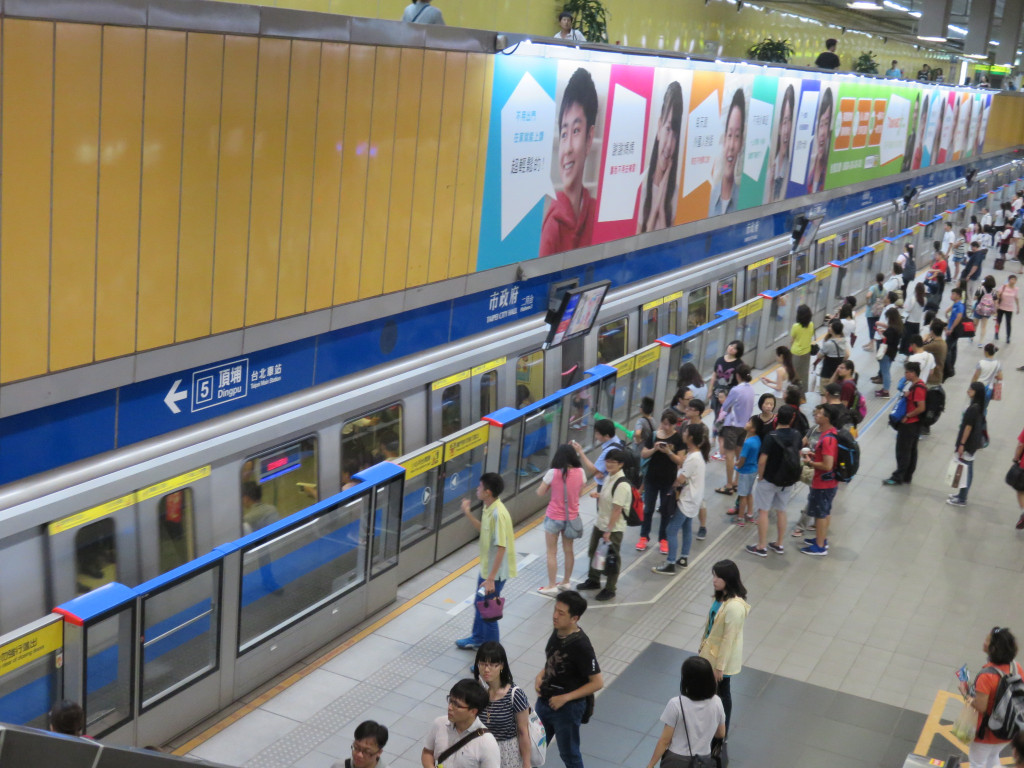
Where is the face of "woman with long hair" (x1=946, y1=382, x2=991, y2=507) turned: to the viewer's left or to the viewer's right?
to the viewer's left

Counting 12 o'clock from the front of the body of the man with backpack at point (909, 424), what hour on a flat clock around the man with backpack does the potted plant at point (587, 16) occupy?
The potted plant is roughly at 1 o'clock from the man with backpack.

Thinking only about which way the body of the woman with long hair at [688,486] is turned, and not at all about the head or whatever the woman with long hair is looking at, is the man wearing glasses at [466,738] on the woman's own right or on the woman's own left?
on the woman's own left

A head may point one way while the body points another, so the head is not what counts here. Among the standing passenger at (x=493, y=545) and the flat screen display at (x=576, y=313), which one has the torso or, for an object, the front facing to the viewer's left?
the standing passenger

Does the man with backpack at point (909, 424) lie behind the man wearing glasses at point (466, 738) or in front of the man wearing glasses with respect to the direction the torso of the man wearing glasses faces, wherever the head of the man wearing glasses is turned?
behind

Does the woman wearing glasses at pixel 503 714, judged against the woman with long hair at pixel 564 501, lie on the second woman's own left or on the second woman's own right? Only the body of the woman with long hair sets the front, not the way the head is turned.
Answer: on the second woman's own left

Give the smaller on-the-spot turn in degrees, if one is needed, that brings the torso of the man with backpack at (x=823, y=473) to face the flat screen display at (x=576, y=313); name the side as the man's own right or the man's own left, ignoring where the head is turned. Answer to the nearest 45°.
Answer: approximately 45° to the man's own right

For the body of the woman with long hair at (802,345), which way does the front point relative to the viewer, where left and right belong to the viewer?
facing away from the viewer and to the left of the viewer

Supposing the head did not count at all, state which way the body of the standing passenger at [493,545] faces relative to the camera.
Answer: to the viewer's left

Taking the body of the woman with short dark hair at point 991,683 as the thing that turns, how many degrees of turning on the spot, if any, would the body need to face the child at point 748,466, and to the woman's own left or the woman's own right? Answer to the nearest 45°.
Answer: approximately 45° to the woman's own right
